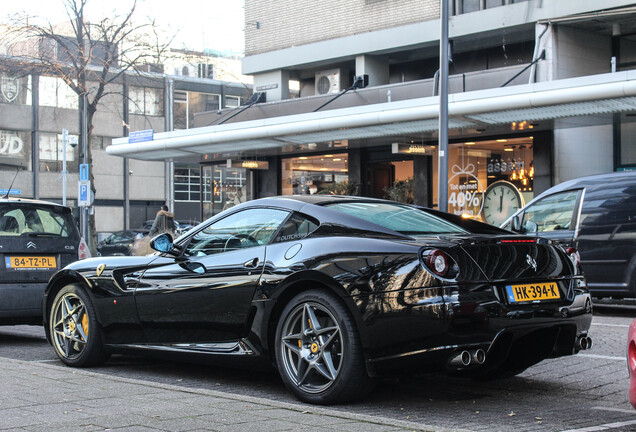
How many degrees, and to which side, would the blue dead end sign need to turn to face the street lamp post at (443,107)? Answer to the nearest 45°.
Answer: approximately 45° to its left

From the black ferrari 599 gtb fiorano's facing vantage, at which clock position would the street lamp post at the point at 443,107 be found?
The street lamp post is roughly at 2 o'clock from the black ferrari 599 gtb fiorano.

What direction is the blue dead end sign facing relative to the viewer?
toward the camera

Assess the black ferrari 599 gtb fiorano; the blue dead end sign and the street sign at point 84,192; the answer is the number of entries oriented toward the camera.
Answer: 2

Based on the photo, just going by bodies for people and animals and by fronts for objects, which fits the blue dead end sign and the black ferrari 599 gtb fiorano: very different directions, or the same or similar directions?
very different directions

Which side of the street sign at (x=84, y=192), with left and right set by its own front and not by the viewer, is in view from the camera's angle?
front

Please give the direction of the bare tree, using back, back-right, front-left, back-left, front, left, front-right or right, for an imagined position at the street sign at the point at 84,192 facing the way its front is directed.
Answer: back

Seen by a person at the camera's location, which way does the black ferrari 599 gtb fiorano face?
facing away from the viewer and to the left of the viewer

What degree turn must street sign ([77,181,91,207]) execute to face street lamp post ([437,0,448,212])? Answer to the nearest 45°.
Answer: approximately 45° to its left

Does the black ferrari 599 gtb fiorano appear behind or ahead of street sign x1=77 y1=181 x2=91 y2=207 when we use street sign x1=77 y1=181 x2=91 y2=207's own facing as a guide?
ahead

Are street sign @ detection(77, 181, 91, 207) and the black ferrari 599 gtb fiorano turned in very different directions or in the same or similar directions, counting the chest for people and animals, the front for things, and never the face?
very different directions

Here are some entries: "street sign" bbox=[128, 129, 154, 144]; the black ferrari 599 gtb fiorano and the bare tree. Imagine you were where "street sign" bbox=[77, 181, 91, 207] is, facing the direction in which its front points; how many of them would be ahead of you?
1
